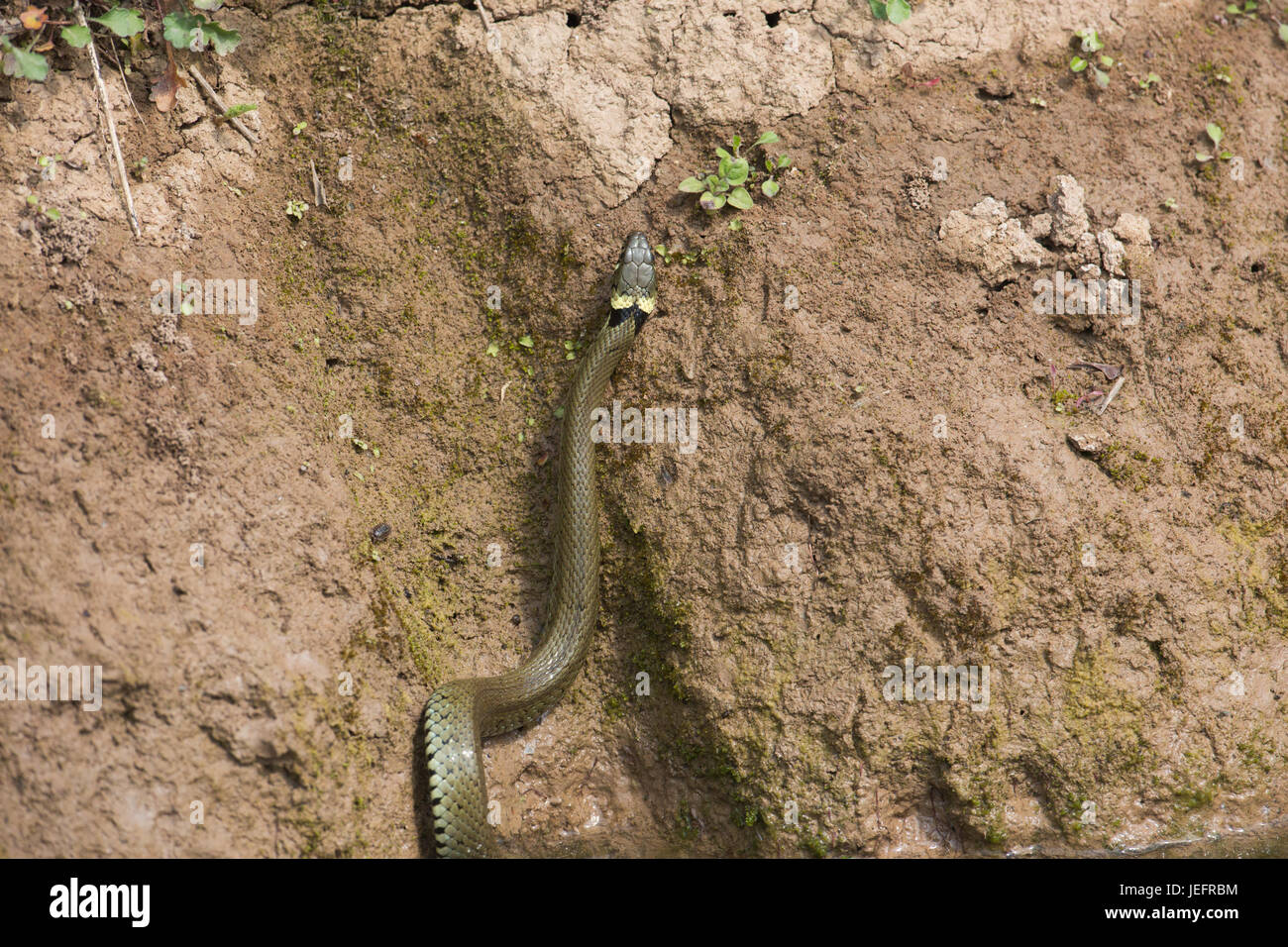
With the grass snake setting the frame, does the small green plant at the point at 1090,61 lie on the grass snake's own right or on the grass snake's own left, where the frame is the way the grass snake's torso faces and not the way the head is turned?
on the grass snake's own right

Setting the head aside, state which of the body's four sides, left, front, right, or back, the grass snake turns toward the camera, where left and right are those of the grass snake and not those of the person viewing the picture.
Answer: back

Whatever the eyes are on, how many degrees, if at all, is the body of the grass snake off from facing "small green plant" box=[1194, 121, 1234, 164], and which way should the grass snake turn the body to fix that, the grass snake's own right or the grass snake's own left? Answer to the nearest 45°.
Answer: approximately 90° to the grass snake's own right
